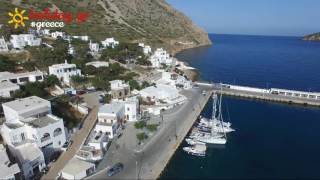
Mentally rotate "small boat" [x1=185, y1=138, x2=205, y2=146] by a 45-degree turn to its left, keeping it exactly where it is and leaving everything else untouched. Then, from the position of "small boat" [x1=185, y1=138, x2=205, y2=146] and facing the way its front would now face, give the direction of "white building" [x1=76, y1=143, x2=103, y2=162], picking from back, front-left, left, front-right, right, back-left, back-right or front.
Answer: back

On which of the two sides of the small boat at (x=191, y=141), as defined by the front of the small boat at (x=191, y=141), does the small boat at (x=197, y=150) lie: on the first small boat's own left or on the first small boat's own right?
on the first small boat's own right

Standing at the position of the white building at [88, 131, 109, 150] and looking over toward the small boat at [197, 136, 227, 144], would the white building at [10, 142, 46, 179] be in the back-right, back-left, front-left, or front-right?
back-right
